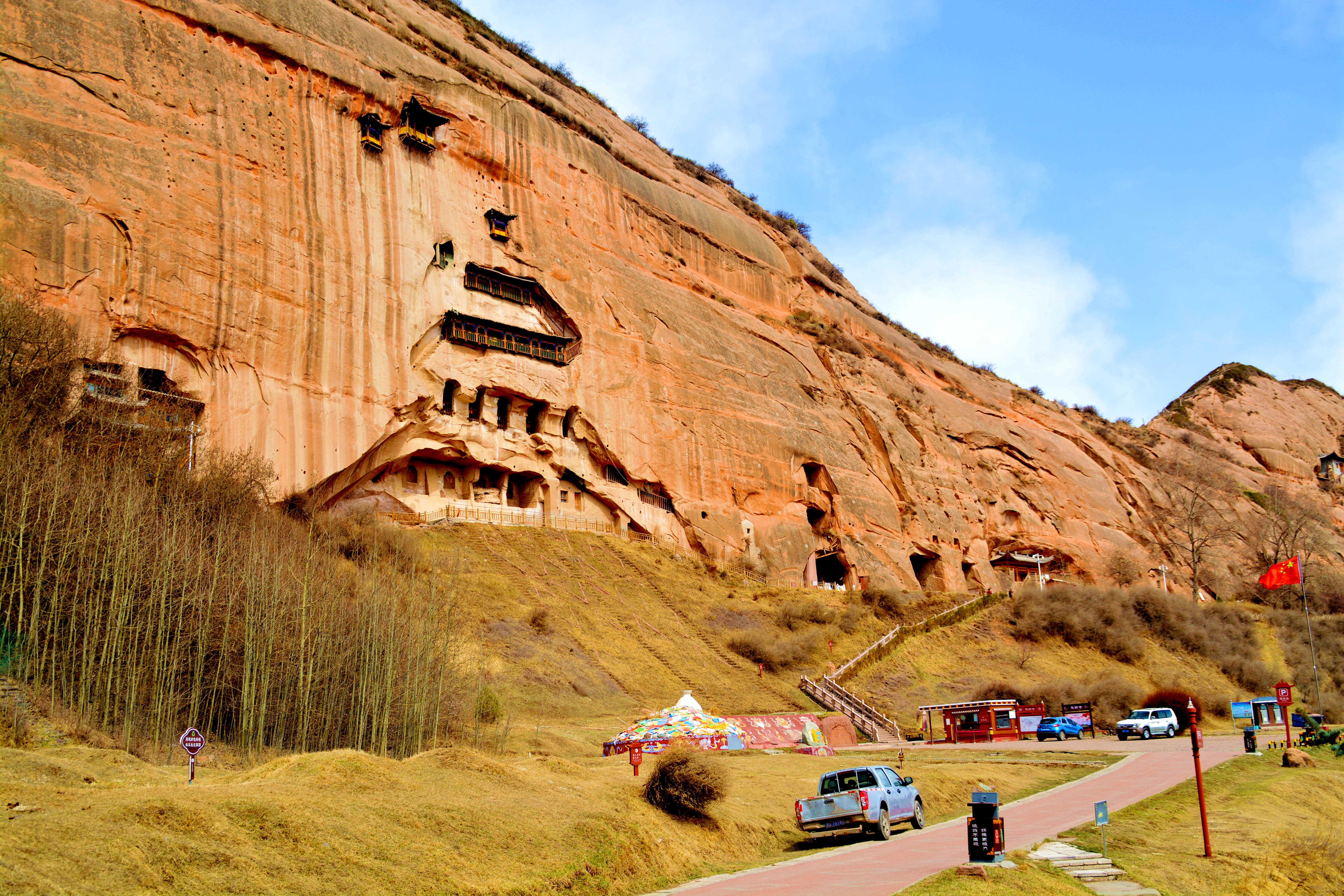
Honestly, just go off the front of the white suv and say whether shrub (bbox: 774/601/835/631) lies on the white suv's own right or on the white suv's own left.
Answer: on the white suv's own right

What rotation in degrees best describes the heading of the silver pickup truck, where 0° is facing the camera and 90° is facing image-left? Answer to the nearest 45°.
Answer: approximately 225°

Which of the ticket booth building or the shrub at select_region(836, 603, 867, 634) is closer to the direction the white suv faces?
the ticket booth building

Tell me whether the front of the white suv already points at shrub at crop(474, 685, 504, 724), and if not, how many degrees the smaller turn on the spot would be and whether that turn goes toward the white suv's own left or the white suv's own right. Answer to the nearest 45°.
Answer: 0° — it already faces it

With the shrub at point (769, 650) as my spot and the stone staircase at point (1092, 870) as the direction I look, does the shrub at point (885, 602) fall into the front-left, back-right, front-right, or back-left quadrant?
back-left

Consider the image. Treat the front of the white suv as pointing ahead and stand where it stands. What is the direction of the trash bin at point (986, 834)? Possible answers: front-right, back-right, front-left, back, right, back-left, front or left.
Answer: front-left

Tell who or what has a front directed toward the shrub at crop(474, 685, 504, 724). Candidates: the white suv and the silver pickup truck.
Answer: the white suv

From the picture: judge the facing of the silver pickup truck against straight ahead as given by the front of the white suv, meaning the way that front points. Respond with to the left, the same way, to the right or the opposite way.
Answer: the opposite way

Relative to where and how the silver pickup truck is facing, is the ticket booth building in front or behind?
in front

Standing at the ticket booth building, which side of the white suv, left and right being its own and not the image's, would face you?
front

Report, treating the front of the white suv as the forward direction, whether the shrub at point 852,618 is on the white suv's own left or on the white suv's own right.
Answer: on the white suv's own right

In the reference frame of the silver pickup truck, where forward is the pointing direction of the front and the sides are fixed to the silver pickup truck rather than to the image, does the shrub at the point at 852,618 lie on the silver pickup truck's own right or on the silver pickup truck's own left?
on the silver pickup truck's own left

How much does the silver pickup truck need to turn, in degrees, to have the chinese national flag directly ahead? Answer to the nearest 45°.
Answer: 0° — it already faces it

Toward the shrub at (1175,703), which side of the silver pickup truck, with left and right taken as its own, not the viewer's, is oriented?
front
